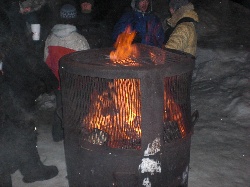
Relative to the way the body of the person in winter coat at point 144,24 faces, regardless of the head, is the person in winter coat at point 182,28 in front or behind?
in front

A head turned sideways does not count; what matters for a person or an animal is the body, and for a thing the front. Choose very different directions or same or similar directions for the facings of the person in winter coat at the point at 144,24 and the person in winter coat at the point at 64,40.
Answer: very different directions

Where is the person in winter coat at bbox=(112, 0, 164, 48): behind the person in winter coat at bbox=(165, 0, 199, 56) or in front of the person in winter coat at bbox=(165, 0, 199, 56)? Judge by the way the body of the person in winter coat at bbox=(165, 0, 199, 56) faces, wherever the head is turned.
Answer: in front

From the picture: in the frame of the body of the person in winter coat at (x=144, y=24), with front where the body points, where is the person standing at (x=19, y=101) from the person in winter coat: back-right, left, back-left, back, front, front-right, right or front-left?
front-right

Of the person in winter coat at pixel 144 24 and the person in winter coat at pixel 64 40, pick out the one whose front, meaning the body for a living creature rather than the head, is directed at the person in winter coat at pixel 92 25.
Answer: the person in winter coat at pixel 64 40

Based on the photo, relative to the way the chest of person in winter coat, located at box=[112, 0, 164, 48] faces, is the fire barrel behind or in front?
in front

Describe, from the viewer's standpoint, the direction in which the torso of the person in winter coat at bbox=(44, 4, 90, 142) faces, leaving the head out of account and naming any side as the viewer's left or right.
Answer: facing away from the viewer
